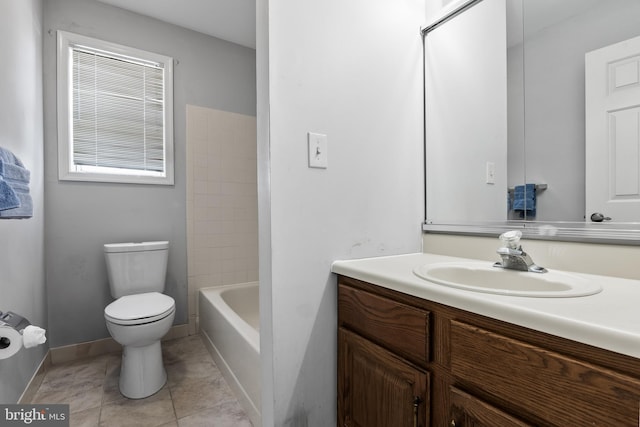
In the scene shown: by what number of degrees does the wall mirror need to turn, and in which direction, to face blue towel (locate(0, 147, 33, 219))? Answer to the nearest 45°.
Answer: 0° — it already faces it

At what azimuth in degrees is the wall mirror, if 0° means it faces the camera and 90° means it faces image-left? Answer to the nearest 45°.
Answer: approximately 45°

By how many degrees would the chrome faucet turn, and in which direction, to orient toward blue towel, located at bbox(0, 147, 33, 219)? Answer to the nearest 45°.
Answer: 0° — it already faces it

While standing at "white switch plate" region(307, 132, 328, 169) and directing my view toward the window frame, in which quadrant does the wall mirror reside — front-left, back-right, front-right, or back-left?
back-right

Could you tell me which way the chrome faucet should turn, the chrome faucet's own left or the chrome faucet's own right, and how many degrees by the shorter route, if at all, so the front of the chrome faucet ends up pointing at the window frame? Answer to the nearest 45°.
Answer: approximately 45° to the chrome faucet's own right

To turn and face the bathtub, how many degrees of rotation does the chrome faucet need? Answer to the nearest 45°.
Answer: approximately 45° to its right
